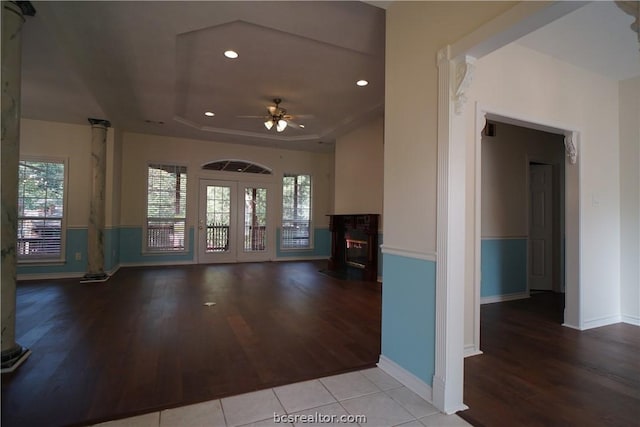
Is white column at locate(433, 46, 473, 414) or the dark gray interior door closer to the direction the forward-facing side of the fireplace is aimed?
the white column

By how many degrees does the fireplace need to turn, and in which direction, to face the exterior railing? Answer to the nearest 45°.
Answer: approximately 90° to its right

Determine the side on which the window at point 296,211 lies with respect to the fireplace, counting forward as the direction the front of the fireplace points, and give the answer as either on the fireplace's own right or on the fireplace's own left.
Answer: on the fireplace's own right

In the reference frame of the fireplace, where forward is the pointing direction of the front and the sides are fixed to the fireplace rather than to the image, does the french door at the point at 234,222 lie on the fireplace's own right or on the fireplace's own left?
on the fireplace's own right

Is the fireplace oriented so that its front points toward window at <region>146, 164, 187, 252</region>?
no

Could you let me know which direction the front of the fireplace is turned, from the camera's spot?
facing the viewer and to the left of the viewer

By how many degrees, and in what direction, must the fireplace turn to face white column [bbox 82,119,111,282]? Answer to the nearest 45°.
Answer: approximately 45° to its right

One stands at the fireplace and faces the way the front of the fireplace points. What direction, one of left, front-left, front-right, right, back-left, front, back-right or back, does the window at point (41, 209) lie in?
front-right

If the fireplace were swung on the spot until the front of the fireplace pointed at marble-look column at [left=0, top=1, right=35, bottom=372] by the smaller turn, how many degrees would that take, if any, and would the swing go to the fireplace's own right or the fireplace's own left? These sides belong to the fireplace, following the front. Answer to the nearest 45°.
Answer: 0° — it already faces it

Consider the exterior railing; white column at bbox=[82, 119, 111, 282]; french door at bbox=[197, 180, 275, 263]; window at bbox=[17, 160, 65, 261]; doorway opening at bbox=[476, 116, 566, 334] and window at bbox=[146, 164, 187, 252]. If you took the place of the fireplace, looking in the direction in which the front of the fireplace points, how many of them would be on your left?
1

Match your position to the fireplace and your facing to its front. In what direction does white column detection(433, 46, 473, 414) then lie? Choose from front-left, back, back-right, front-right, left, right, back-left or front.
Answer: front-left

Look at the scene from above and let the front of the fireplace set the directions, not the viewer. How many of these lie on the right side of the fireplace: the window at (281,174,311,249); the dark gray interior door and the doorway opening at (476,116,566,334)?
1

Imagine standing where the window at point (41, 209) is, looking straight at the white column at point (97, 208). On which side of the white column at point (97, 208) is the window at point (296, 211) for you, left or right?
left

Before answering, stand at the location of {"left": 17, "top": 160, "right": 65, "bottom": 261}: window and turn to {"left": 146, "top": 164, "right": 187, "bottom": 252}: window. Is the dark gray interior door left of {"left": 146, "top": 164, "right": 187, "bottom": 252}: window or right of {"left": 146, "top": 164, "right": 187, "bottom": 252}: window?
right

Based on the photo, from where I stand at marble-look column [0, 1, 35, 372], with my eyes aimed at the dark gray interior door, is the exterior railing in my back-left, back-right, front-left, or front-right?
front-left

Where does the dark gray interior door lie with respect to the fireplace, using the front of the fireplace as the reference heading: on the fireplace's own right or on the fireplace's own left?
on the fireplace's own left
